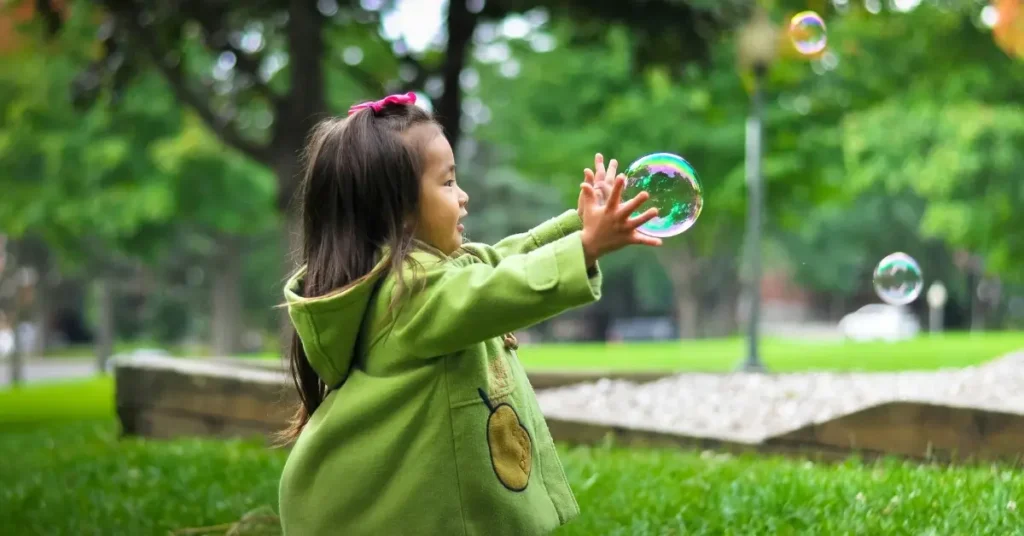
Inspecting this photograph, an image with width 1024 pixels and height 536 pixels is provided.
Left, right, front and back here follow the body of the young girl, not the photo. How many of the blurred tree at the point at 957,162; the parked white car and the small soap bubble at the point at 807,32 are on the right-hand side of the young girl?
0

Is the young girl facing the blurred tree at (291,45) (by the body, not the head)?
no

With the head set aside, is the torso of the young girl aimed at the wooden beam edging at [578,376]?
no

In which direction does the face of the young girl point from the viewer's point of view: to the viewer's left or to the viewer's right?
to the viewer's right

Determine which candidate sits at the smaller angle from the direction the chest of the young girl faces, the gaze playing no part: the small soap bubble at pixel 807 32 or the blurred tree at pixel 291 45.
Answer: the small soap bubble

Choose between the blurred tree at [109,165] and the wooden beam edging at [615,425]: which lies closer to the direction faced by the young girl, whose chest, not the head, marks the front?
the wooden beam edging

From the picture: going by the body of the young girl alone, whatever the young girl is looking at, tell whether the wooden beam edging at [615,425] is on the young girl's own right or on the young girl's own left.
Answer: on the young girl's own left

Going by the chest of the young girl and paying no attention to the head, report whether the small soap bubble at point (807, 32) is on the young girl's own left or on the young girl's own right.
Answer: on the young girl's own left

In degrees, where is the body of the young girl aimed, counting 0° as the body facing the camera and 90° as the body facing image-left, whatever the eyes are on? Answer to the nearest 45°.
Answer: approximately 270°

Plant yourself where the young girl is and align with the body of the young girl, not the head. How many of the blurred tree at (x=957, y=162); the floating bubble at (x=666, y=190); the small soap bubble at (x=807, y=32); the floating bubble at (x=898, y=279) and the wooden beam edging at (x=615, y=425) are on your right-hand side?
0

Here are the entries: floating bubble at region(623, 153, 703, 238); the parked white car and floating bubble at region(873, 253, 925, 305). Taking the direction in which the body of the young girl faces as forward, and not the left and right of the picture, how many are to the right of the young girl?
0
